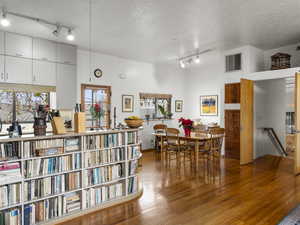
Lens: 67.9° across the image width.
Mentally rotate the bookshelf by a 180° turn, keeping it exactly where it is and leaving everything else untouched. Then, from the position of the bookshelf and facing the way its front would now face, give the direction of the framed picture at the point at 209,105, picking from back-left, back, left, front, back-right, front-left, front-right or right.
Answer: right

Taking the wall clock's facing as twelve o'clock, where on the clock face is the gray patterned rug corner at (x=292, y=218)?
The gray patterned rug corner is roughly at 11 o'clock from the wall clock.

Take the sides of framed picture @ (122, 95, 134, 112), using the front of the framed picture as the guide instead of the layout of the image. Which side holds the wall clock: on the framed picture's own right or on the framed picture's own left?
on the framed picture's own right

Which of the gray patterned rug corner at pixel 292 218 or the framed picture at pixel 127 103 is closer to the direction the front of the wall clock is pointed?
the gray patterned rug corner

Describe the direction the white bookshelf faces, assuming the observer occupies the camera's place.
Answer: facing the viewer and to the right of the viewer

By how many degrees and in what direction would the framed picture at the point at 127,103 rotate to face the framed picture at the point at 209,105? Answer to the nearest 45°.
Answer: approximately 90° to its left

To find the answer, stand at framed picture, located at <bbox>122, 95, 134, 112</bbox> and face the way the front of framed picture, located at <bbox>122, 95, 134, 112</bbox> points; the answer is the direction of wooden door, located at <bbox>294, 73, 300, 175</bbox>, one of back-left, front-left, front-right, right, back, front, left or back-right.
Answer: front-left

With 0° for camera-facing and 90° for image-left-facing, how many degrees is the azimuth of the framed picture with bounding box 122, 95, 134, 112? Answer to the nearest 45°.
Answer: approximately 0°

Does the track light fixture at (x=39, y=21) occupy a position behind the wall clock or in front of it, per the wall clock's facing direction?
in front
